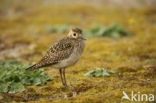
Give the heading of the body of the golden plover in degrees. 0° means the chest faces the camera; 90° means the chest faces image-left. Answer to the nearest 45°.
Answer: approximately 270°
